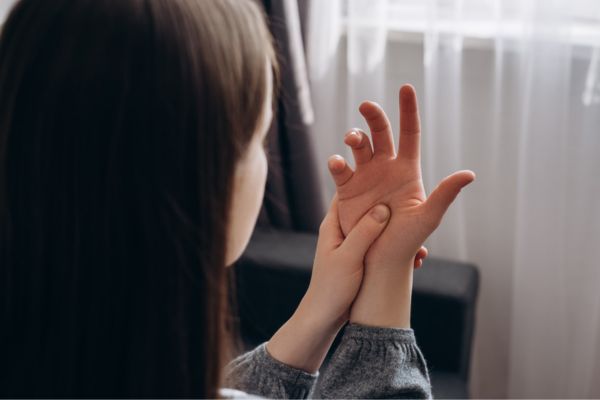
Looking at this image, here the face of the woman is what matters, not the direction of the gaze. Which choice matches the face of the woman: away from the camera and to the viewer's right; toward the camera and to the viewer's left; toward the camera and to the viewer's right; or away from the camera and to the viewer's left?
away from the camera and to the viewer's right

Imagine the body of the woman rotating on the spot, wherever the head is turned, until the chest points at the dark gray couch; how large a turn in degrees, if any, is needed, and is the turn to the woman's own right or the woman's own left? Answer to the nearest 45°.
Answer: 0° — they already face it

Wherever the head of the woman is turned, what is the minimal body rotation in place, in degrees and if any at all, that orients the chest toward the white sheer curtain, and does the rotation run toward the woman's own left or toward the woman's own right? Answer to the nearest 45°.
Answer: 0° — they already face it

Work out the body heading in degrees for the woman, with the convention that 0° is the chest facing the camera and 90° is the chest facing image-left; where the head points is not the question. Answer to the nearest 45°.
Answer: approximately 225°

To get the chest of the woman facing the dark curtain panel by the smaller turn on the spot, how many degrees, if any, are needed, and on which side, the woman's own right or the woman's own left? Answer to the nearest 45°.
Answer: approximately 45° to the woman's own left
